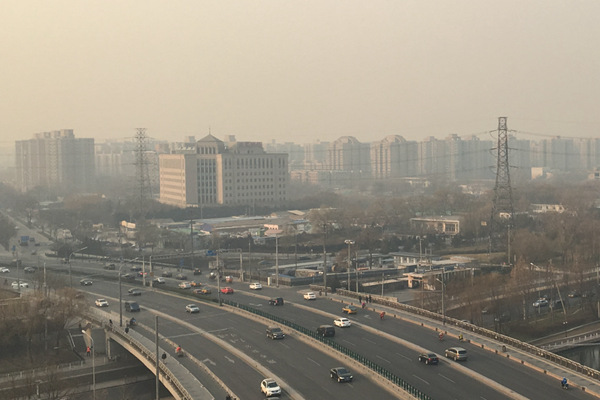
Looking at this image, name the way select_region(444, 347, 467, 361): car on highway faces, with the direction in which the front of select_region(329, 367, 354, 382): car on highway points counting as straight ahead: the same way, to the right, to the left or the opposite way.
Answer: the opposite way

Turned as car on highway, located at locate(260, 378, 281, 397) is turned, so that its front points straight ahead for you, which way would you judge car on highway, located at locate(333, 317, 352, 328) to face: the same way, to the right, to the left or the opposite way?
the opposite way

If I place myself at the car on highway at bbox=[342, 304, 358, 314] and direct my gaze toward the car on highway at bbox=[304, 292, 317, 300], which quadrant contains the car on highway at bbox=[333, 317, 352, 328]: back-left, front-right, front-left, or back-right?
back-left

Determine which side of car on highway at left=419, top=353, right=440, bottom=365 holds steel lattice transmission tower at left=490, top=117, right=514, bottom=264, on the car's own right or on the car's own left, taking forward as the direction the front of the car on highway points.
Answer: on the car's own right

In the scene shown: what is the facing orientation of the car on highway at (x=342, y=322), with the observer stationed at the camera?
facing away from the viewer and to the left of the viewer

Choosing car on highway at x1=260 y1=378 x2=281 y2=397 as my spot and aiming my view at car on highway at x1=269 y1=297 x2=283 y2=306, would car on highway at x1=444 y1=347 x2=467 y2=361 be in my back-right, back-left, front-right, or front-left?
front-right

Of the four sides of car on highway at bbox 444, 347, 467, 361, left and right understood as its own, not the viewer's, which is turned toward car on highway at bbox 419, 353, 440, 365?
left

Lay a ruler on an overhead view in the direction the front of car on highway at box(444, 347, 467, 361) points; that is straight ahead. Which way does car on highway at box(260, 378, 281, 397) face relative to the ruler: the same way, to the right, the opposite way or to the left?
the opposite way

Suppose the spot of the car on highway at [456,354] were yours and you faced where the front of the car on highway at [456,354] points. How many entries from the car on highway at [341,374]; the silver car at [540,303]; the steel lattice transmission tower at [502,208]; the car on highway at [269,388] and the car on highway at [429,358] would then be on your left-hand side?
3

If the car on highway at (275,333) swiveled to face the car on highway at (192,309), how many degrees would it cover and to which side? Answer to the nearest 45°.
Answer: approximately 180°

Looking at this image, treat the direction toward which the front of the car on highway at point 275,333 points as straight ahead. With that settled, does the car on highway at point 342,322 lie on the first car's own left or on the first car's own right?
on the first car's own left

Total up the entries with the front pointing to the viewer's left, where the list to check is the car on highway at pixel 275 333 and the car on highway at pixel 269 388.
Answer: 0

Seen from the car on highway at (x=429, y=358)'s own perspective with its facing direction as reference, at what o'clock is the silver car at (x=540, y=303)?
the silver car at (x=540, y=303) is roughly at 2 o'clock from the car on highway at (x=429, y=358).

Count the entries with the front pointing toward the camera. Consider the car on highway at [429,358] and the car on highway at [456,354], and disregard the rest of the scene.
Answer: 0

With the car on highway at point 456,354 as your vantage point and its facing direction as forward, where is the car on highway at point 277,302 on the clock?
the car on highway at point 277,302 is roughly at 12 o'clock from the car on highway at point 456,354.

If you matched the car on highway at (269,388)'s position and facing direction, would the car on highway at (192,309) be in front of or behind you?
behind

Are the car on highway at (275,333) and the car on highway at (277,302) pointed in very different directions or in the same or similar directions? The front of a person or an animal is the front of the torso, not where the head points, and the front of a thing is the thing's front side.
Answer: very different directions

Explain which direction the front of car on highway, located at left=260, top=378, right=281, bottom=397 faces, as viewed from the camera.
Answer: facing the viewer and to the right of the viewer

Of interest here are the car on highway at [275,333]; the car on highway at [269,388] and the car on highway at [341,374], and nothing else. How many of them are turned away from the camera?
0

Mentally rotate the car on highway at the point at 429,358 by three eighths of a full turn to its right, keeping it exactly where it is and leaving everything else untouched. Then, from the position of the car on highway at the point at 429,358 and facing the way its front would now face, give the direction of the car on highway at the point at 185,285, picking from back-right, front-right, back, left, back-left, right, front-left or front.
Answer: back-left
